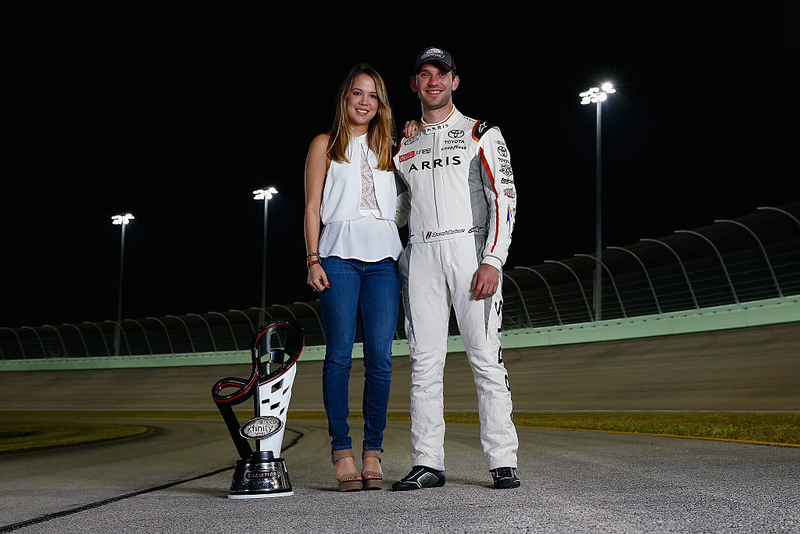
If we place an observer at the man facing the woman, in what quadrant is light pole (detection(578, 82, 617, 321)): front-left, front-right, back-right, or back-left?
back-right

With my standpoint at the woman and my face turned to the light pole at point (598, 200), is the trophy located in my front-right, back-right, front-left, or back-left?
back-left

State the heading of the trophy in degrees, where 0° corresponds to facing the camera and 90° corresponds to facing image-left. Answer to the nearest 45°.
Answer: approximately 0°

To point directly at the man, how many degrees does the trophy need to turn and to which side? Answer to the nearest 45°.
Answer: approximately 90° to its left

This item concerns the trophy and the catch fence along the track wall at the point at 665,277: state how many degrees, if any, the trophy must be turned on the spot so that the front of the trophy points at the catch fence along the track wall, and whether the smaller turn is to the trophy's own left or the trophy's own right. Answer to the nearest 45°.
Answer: approximately 135° to the trophy's own left

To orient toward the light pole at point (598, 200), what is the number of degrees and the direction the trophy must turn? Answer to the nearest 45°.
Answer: approximately 135° to its left
